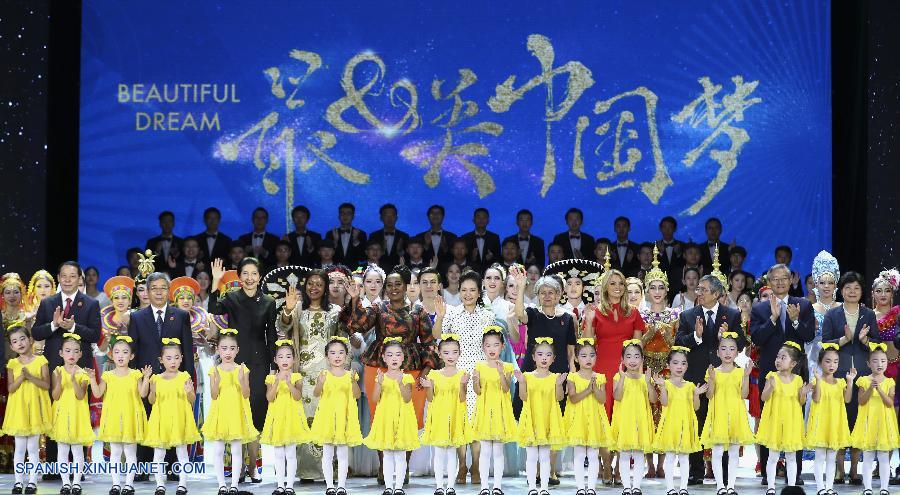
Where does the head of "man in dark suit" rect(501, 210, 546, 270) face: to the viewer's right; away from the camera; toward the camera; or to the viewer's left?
toward the camera

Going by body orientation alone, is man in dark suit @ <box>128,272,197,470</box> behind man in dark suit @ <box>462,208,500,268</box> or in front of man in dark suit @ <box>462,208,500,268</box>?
in front

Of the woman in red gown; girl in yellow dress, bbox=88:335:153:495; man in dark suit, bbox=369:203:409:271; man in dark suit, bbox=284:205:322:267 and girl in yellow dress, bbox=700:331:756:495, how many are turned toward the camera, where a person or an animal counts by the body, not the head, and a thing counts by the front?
5

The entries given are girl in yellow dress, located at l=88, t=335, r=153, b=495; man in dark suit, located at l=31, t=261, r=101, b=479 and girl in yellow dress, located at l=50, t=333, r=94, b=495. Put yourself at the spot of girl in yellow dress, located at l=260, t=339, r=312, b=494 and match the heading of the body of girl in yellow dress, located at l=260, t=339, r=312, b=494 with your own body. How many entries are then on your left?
0

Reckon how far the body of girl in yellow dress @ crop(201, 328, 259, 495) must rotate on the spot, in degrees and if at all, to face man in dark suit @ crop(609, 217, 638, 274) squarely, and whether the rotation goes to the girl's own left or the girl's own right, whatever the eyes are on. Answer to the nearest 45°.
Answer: approximately 135° to the girl's own left

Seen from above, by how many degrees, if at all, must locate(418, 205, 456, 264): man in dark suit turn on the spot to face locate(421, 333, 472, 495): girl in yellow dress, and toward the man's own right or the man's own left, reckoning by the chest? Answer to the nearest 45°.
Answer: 0° — they already face them

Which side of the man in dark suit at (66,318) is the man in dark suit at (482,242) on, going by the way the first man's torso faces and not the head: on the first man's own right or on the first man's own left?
on the first man's own left

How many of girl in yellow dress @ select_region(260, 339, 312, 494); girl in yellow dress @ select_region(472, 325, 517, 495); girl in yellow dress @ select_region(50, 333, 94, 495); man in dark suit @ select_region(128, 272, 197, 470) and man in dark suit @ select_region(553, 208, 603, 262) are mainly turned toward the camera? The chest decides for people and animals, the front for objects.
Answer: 5

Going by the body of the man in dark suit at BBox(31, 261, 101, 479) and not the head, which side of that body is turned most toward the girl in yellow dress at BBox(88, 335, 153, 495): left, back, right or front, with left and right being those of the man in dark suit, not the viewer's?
front

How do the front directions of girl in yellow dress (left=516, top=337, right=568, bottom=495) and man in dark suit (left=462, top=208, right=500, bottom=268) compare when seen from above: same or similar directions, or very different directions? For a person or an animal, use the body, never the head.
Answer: same or similar directions

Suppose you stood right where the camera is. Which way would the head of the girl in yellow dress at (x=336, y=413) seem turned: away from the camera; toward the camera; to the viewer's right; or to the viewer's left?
toward the camera

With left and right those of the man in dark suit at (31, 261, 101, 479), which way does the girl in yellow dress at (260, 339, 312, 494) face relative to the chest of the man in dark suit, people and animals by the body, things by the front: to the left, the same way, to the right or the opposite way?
the same way

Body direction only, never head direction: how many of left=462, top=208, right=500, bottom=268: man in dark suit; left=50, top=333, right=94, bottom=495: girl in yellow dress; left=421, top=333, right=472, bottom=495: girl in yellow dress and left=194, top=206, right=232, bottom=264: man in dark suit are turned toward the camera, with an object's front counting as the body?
4

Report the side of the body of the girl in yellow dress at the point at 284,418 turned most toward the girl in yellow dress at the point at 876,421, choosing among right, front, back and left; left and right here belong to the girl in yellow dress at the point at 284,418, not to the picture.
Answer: left

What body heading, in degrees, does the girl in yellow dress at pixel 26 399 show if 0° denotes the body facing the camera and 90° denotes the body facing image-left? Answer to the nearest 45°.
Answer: approximately 0°

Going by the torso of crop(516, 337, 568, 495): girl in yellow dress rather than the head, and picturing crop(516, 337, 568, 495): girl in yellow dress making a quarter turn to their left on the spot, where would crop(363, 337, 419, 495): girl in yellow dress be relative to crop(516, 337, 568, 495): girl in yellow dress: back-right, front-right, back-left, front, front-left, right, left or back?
back

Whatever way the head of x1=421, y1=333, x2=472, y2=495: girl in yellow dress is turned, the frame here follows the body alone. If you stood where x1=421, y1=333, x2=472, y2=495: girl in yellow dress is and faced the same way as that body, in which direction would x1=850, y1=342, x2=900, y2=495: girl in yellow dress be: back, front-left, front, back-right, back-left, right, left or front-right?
left

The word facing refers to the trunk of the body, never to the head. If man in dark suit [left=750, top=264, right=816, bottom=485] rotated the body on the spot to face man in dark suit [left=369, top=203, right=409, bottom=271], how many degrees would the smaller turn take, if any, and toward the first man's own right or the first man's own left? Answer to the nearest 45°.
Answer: approximately 135° to the first man's own right

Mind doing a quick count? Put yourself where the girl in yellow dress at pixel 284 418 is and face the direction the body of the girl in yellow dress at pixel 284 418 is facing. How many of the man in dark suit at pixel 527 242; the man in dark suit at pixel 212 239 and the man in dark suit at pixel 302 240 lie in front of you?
0

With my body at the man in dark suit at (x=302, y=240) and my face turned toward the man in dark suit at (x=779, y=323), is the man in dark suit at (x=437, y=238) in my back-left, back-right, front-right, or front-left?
front-left

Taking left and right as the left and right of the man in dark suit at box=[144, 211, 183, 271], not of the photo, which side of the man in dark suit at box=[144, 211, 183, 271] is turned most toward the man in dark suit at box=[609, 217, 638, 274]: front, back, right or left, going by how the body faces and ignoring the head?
left

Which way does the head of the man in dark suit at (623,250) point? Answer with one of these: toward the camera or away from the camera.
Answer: toward the camera

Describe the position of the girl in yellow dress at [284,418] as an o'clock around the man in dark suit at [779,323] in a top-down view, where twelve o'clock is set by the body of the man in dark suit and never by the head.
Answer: The girl in yellow dress is roughly at 2 o'clock from the man in dark suit.

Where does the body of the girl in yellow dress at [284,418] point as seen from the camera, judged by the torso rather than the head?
toward the camera
